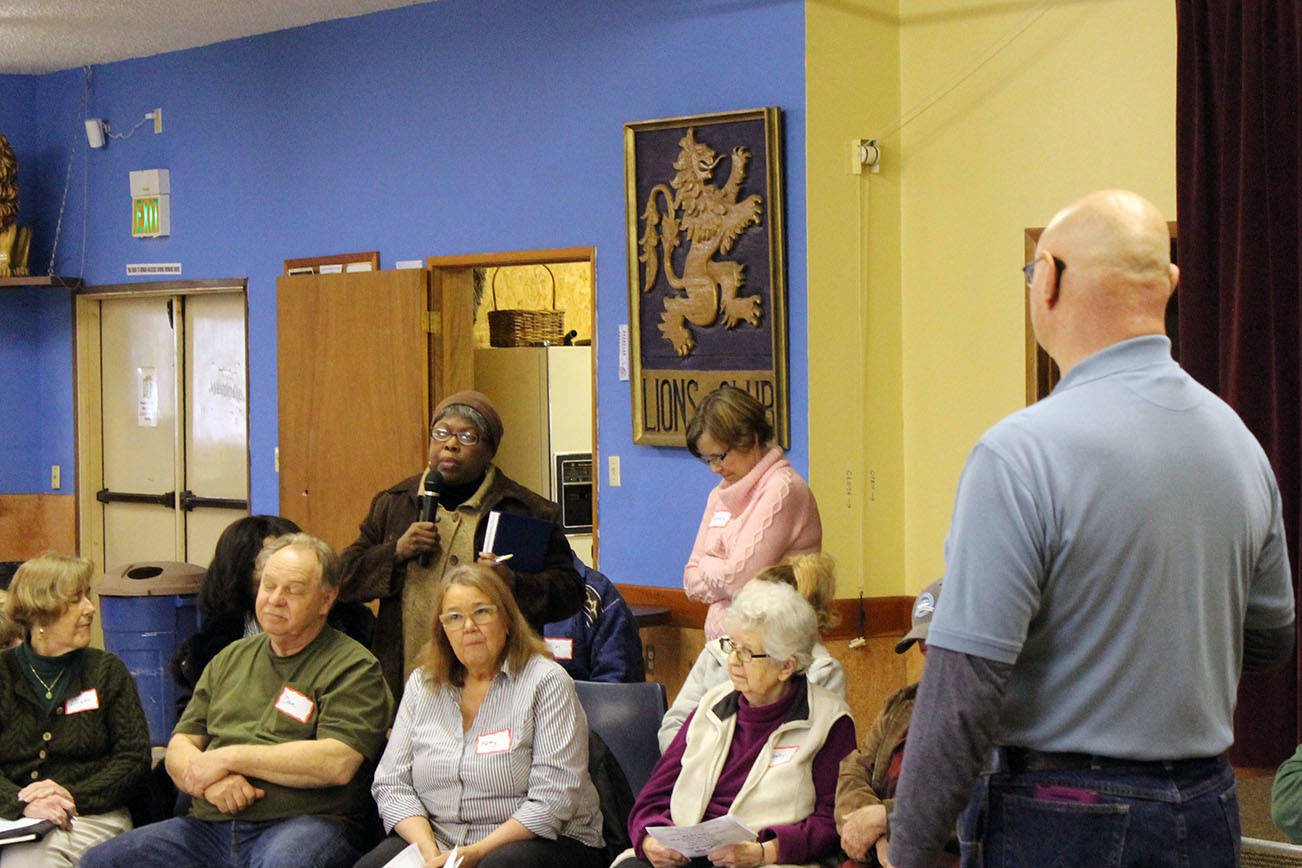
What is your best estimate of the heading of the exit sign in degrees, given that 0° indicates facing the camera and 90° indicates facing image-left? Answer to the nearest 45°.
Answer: approximately 45°

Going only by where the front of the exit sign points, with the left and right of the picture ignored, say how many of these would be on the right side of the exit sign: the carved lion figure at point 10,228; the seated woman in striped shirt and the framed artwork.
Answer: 1

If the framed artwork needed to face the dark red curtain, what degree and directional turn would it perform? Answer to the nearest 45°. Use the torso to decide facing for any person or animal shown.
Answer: approximately 90° to its left

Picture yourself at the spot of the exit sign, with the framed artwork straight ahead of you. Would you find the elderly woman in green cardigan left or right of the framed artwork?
right

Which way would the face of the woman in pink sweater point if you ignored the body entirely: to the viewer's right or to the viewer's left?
to the viewer's left

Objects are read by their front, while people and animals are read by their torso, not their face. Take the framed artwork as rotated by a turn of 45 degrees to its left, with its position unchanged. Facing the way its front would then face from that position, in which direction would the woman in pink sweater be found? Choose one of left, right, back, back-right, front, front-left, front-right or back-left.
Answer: front

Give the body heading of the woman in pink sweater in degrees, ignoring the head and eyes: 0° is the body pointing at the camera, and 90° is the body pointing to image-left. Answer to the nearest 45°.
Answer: approximately 45°

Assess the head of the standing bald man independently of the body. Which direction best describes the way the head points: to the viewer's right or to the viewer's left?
to the viewer's left

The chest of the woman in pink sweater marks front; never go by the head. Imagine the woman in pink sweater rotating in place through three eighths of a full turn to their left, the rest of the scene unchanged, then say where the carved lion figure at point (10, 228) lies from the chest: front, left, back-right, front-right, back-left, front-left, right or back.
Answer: back-left

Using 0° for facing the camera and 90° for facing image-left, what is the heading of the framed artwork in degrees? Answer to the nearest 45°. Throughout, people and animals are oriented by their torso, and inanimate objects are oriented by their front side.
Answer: approximately 45°

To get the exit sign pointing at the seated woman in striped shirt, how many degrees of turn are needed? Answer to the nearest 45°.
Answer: approximately 45° to its left

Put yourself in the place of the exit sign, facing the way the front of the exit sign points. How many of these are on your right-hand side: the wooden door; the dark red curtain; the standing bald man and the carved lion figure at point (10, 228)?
1
